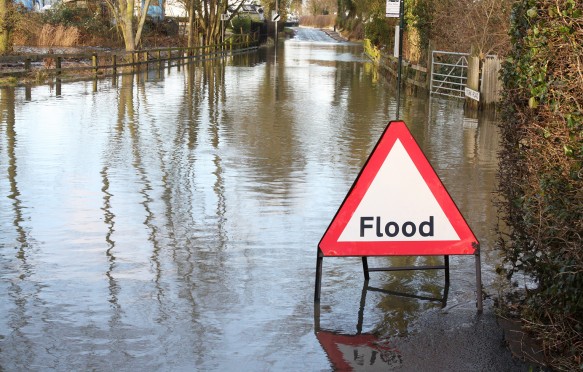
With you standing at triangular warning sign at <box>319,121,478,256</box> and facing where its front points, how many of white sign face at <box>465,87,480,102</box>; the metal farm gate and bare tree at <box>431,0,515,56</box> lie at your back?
3

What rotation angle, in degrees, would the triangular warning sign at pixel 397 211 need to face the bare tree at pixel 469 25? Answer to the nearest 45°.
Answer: approximately 180°

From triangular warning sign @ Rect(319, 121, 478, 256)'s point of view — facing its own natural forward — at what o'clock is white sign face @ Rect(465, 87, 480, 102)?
The white sign face is roughly at 6 o'clock from the triangular warning sign.

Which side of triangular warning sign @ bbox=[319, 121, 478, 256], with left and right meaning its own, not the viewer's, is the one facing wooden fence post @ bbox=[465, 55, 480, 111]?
back

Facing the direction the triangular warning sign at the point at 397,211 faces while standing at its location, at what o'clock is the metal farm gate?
The metal farm gate is roughly at 6 o'clock from the triangular warning sign.

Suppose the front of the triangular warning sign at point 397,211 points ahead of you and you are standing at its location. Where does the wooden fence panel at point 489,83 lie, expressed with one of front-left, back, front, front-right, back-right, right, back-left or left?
back

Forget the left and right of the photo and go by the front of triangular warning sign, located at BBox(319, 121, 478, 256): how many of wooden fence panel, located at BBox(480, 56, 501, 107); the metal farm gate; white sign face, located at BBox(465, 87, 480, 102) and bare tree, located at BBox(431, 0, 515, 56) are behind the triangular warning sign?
4

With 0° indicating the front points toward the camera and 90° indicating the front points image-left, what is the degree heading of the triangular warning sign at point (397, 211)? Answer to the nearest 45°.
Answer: approximately 0°

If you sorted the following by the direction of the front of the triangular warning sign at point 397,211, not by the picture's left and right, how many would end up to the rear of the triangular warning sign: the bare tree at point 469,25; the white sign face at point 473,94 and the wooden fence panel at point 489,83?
3
